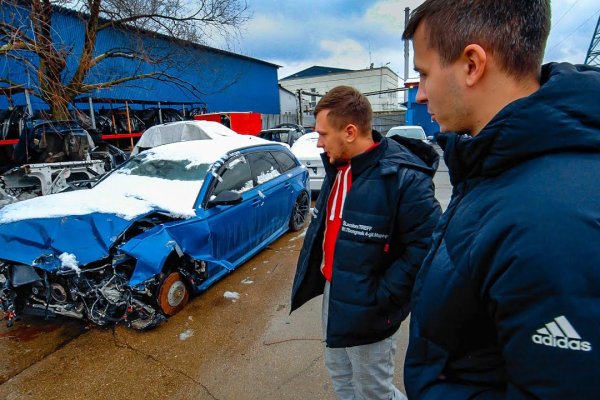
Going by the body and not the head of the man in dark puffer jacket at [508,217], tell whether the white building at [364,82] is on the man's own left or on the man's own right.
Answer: on the man's own right

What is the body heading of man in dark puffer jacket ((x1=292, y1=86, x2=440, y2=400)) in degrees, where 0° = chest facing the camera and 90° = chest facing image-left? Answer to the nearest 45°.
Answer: approximately 45°

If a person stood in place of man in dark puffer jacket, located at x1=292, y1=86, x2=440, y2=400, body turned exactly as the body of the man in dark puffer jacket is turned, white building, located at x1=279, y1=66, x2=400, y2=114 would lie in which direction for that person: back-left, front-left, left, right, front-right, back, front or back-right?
back-right

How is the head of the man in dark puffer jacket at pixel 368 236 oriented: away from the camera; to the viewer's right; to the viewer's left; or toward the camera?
to the viewer's left

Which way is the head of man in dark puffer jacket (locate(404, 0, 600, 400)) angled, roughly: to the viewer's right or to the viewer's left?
to the viewer's left

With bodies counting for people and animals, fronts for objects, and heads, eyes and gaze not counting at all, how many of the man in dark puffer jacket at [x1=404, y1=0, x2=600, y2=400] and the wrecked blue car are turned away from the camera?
0

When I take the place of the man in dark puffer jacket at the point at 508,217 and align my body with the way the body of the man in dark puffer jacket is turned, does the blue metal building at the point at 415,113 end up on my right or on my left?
on my right

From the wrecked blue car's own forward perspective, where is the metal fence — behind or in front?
behind

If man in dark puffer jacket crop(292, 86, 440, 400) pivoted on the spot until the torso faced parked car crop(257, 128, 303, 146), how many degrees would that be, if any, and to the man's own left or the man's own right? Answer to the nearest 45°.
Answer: approximately 135° to the man's own right

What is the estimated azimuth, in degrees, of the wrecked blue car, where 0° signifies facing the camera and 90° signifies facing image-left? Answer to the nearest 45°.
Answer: approximately 45°

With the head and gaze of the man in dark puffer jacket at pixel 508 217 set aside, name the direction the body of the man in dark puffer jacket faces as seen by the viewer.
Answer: to the viewer's left

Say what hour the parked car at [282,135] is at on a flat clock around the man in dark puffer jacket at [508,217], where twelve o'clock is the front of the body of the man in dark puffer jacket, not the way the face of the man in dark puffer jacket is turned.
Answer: The parked car is roughly at 2 o'clock from the man in dark puffer jacket.
